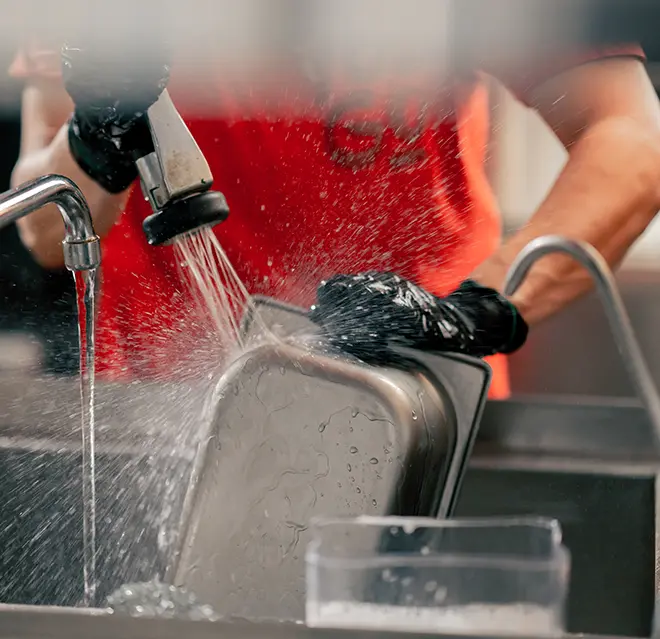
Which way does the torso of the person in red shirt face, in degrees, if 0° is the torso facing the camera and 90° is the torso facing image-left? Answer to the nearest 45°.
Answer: approximately 0°
